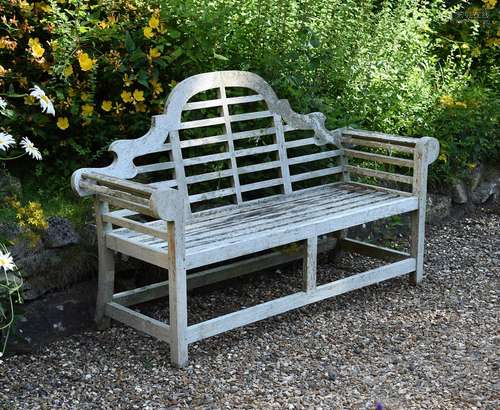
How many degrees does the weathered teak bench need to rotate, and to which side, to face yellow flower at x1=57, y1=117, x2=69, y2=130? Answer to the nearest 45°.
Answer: approximately 135° to its right

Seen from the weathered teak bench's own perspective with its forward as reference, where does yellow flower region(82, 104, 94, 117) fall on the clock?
The yellow flower is roughly at 5 o'clock from the weathered teak bench.

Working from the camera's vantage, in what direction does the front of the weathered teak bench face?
facing the viewer and to the right of the viewer

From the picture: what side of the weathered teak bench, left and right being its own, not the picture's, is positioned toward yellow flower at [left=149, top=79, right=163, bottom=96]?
back

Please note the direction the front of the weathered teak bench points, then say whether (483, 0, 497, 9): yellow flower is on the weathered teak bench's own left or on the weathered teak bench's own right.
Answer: on the weathered teak bench's own left

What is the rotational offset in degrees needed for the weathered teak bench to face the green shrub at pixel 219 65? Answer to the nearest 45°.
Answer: approximately 135° to its left

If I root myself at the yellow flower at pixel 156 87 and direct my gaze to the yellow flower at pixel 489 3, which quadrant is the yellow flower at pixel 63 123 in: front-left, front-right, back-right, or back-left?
back-left
